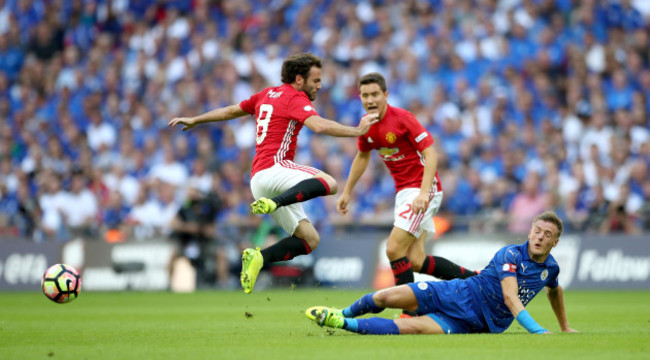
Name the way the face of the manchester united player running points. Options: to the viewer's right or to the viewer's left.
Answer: to the viewer's left

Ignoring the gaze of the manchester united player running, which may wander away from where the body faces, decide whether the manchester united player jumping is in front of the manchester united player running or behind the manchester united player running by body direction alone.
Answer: in front

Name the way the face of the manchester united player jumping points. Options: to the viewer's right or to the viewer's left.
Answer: to the viewer's right

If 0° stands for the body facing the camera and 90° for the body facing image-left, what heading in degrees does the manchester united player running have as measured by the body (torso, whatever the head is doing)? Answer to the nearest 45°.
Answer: approximately 45°

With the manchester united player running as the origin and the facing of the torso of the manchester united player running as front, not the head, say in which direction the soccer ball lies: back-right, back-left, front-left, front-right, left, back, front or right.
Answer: front-right

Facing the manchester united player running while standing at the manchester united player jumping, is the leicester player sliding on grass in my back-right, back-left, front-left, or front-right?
front-right

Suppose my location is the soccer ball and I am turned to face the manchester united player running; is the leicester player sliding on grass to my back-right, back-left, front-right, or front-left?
front-right
